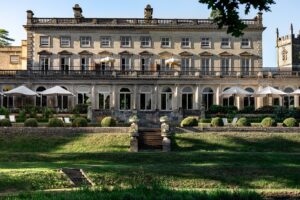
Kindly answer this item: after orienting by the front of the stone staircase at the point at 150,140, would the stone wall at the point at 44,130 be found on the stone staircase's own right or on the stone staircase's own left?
on the stone staircase's own right

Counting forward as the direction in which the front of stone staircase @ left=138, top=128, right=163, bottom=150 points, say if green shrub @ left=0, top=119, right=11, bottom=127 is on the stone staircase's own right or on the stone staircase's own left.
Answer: on the stone staircase's own right

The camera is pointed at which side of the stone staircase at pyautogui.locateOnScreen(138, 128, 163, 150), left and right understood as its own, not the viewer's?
front

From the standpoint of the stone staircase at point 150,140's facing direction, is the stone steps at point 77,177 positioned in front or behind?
in front

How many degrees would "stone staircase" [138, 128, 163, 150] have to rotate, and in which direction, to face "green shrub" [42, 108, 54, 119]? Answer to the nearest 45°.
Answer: approximately 135° to its right

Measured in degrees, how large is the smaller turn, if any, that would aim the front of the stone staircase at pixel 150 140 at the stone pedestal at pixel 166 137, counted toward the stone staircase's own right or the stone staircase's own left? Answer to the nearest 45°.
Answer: approximately 45° to the stone staircase's own left

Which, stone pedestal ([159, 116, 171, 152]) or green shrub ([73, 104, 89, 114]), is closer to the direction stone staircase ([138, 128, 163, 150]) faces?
the stone pedestal

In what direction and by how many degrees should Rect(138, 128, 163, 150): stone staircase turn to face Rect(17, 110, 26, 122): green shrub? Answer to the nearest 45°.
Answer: approximately 135° to its right

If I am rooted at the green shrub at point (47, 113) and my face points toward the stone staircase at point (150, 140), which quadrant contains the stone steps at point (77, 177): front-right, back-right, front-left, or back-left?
front-right
